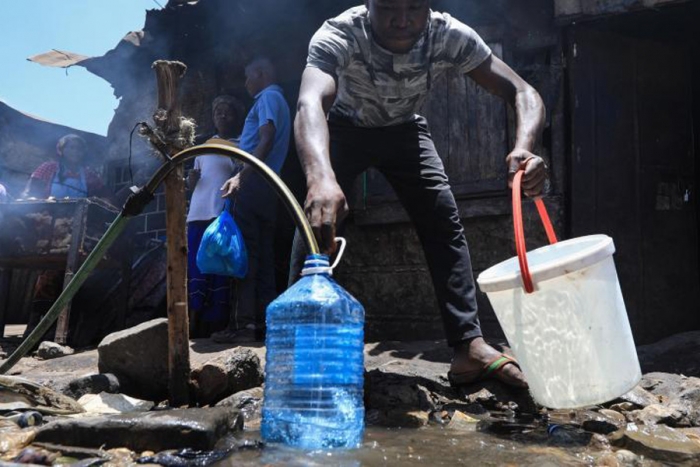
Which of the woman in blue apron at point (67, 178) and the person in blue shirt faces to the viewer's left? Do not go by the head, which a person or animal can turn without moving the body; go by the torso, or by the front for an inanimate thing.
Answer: the person in blue shirt

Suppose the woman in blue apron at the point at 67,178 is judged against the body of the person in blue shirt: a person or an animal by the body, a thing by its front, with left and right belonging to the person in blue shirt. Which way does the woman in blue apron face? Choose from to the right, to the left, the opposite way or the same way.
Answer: to the left

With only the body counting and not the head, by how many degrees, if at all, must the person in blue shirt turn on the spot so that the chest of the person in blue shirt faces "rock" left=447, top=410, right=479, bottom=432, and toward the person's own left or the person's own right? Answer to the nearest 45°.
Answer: approximately 90° to the person's own left

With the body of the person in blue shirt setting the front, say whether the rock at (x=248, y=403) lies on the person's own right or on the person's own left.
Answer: on the person's own left

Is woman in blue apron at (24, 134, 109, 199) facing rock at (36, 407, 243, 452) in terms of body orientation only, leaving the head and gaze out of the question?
yes

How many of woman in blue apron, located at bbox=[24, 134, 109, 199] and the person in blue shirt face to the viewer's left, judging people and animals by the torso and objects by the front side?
1

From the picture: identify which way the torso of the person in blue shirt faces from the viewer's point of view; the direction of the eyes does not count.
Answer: to the viewer's left

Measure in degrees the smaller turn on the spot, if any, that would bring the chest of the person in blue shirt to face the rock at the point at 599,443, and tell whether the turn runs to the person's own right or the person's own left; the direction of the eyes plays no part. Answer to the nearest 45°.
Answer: approximately 90° to the person's own left

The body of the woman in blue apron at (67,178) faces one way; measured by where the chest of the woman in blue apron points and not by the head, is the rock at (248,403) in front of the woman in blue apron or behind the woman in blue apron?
in front

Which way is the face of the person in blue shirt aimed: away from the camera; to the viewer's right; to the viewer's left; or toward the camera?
to the viewer's left

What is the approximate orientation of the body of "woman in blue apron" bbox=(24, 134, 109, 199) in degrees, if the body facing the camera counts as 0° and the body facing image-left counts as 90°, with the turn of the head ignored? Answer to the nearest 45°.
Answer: approximately 0°

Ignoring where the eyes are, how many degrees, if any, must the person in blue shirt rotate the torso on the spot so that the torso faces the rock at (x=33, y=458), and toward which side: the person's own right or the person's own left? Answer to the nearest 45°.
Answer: approximately 90° to the person's own left

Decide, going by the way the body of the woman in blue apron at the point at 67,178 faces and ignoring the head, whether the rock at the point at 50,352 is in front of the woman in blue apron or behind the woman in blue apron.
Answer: in front

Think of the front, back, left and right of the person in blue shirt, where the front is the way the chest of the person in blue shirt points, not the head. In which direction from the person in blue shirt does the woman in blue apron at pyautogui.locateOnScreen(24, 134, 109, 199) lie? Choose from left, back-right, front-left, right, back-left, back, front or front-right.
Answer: front-right

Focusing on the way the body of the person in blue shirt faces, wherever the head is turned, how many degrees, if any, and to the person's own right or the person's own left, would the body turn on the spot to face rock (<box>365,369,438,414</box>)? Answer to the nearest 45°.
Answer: approximately 90° to the person's own left
